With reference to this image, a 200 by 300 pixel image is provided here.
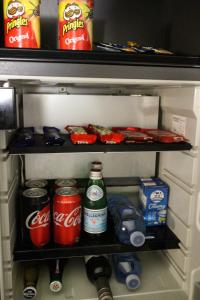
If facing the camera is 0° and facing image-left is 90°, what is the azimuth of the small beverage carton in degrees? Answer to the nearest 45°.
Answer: approximately 0°

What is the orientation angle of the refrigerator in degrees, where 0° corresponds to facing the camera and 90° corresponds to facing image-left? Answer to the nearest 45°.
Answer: approximately 0°
